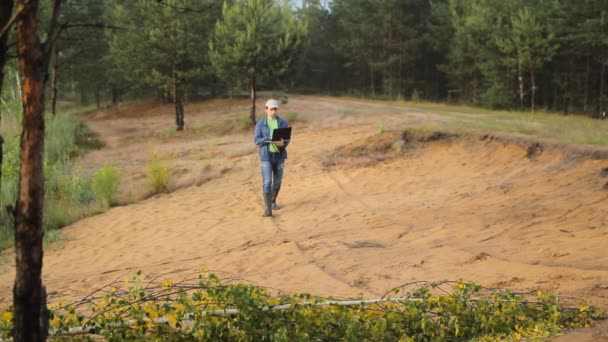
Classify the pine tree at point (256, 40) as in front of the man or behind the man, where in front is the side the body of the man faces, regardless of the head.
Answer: behind

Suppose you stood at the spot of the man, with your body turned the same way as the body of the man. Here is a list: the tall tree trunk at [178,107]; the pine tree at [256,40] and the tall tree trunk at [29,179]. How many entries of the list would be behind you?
2

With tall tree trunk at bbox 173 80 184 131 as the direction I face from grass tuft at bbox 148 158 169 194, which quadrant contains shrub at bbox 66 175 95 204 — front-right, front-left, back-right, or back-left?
back-left

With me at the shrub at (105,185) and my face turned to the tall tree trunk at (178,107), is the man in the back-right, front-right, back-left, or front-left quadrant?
back-right

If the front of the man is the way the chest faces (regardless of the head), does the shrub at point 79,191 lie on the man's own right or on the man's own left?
on the man's own right

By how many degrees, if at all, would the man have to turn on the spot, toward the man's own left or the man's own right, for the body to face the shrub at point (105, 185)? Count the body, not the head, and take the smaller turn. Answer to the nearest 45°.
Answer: approximately 135° to the man's own right

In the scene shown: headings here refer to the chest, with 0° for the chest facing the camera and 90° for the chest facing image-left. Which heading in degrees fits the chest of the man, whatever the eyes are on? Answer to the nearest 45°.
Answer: approximately 0°

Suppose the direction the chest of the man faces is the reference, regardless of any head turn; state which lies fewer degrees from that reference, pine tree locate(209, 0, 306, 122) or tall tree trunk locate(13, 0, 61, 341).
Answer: the tall tree trunk

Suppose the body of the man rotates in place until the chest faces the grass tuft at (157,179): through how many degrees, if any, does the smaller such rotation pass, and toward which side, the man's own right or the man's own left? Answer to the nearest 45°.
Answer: approximately 135° to the man's own right

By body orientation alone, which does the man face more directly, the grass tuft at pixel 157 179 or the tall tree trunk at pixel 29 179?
the tall tree trunk

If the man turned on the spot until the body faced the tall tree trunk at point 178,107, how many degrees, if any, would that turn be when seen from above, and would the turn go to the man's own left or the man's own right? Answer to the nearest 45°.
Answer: approximately 180°
